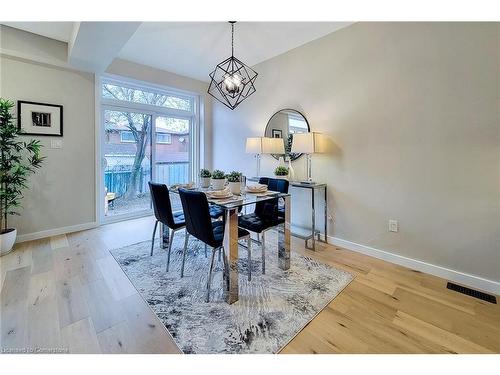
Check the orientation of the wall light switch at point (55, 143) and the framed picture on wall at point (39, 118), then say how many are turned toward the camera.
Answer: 2

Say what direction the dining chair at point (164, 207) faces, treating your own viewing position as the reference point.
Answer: facing away from the viewer and to the right of the viewer

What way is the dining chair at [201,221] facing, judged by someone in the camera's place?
facing away from the viewer and to the right of the viewer

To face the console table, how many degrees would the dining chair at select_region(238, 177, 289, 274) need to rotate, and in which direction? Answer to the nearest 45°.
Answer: approximately 180°

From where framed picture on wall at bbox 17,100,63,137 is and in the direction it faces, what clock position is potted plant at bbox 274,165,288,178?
The potted plant is roughly at 10 o'clock from the framed picture on wall.

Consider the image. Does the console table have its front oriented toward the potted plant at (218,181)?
yes

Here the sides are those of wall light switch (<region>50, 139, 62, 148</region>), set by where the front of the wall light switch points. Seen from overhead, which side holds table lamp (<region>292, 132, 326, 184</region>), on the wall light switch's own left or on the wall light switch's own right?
on the wall light switch's own left

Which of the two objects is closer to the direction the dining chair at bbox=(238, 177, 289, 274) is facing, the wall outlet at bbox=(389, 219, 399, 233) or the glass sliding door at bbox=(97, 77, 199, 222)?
the glass sliding door

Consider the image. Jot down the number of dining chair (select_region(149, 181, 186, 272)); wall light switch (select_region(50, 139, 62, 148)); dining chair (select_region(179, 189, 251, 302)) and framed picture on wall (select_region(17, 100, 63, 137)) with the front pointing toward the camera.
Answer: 2

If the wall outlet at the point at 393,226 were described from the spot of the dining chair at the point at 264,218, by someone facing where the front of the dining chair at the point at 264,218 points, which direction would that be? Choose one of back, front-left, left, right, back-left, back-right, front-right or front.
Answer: back-left
